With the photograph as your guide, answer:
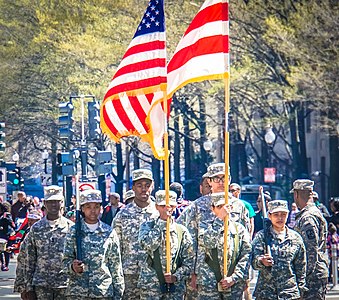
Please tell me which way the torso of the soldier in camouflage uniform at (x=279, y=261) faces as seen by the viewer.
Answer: toward the camera

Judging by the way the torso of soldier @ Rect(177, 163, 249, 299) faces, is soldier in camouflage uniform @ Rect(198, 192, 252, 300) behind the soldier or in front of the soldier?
in front

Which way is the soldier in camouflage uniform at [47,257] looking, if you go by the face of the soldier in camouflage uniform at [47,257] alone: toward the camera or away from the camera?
toward the camera

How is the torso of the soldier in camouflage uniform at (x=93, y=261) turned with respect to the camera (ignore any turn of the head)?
toward the camera

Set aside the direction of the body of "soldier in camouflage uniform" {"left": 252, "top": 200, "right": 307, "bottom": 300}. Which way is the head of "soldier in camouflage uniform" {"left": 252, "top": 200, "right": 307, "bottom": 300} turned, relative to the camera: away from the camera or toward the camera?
toward the camera

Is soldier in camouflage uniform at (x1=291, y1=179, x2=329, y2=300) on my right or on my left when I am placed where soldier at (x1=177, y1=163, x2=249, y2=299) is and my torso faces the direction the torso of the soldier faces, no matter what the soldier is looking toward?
on my left

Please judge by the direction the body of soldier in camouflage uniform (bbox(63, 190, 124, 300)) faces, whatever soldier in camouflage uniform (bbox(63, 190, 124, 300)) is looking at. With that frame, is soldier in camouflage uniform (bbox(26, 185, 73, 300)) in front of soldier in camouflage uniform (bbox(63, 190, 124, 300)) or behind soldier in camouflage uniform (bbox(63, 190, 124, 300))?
behind

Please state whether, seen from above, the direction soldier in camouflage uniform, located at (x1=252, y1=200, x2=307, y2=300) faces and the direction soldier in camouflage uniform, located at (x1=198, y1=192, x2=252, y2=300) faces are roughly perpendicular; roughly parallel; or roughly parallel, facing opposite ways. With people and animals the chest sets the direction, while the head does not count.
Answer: roughly parallel

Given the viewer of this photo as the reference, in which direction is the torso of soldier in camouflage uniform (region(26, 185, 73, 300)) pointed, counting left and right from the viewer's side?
facing the viewer
